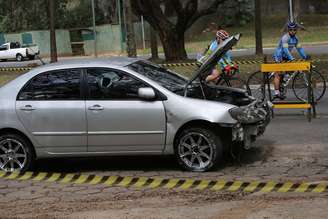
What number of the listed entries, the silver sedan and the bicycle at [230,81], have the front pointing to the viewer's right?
2

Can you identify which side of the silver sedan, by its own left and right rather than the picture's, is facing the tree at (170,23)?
left

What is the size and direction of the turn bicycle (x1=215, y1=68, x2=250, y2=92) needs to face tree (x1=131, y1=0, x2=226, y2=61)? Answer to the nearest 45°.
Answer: approximately 90° to its left

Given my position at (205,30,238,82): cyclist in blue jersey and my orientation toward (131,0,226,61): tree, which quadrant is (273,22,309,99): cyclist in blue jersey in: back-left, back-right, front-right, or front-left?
back-right

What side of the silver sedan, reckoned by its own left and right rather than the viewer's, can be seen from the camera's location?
right
